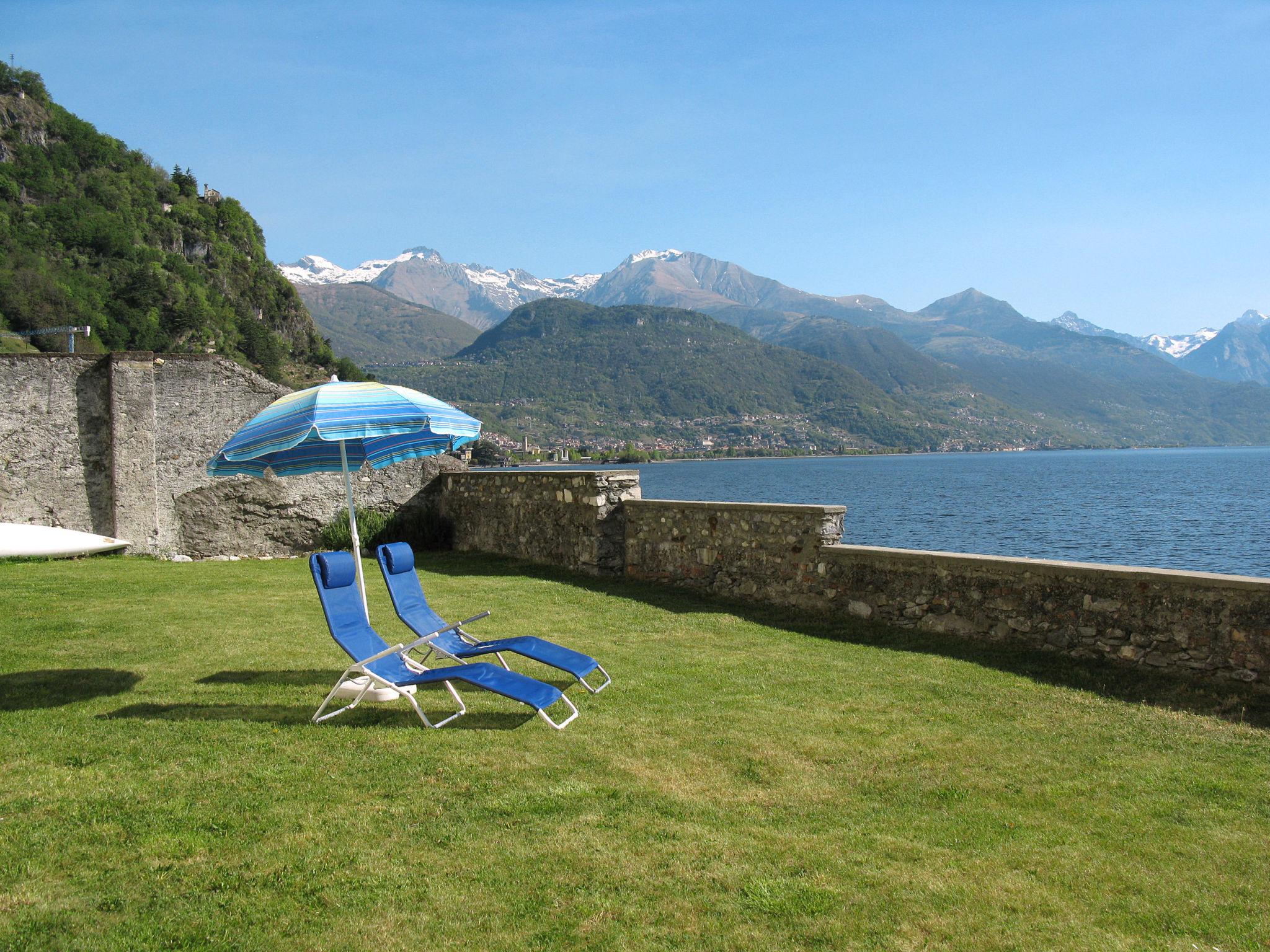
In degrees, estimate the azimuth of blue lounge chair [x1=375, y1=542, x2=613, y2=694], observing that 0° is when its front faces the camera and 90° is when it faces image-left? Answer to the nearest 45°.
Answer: approximately 315°

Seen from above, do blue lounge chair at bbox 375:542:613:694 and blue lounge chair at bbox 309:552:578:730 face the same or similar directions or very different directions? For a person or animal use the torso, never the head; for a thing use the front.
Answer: same or similar directions

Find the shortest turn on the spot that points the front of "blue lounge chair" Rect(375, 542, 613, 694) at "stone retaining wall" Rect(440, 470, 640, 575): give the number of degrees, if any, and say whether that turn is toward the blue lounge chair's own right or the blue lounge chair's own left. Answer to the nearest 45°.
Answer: approximately 135° to the blue lounge chair's own left

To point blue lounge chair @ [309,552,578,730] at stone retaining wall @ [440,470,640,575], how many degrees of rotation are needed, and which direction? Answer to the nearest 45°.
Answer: approximately 135° to its left

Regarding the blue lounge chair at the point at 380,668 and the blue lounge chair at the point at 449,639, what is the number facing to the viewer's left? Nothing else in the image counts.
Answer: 0

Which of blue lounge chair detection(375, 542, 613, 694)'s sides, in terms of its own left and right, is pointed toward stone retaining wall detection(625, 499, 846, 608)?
left

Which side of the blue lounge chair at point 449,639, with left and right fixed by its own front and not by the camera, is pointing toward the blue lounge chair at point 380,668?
right

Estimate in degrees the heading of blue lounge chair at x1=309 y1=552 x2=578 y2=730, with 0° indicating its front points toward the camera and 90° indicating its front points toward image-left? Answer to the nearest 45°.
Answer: approximately 315°

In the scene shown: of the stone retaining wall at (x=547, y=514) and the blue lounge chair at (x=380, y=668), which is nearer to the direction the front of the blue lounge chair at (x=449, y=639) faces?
the blue lounge chair

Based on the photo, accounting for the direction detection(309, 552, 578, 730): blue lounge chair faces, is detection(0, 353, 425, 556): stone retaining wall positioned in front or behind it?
behind

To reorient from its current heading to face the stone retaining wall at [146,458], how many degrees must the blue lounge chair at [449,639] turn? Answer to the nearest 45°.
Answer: approximately 180°

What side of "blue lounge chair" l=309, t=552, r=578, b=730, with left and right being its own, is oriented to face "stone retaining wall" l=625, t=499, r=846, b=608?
left
